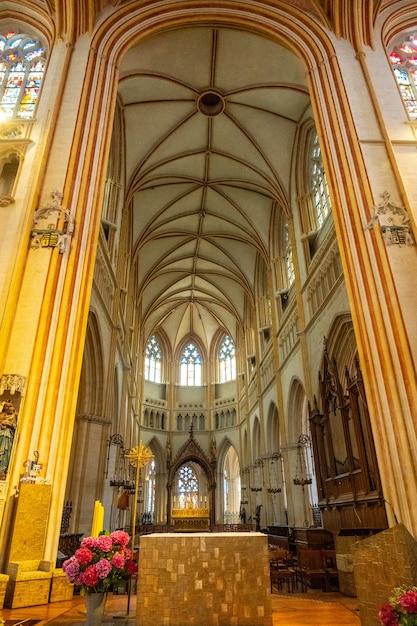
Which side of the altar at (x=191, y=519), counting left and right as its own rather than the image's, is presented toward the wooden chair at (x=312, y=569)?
front

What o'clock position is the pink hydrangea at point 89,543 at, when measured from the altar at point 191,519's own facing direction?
The pink hydrangea is roughly at 12 o'clock from the altar.

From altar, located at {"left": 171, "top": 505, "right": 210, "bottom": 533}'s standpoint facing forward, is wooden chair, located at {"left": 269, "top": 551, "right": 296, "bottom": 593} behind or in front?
in front

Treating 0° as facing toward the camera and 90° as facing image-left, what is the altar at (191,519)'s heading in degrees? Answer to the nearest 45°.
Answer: approximately 0°

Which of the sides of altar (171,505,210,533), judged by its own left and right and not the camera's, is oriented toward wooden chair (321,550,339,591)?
front

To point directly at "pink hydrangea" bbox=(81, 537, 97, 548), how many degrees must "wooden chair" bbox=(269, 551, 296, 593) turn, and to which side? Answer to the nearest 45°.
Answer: approximately 45° to its right

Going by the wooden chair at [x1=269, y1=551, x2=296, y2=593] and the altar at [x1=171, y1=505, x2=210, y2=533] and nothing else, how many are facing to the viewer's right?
0

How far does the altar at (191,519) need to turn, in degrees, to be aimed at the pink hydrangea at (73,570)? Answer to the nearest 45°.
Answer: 0° — it already faces it

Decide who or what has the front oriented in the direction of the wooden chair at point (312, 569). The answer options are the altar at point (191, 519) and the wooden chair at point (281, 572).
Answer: the altar
